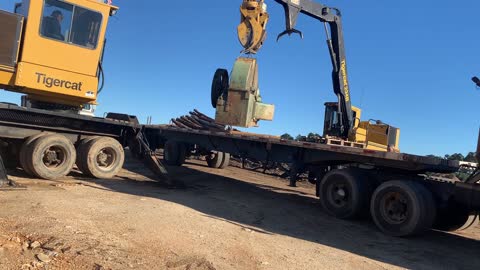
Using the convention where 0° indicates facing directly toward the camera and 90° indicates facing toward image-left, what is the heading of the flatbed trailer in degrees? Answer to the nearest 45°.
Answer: approximately 135°

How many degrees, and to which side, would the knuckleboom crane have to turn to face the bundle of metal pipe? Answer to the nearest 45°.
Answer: approximately 45° to its right

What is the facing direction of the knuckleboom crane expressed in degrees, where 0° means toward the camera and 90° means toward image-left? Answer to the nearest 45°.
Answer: approximately 90°
